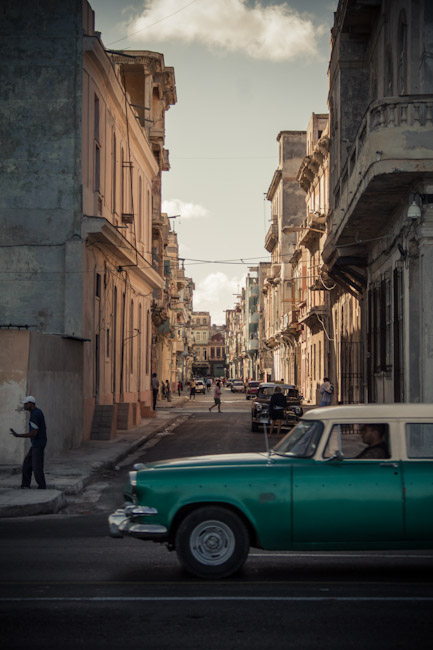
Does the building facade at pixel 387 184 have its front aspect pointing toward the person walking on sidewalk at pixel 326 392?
no

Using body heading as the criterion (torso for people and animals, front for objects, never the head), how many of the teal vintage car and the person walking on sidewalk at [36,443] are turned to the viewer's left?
2

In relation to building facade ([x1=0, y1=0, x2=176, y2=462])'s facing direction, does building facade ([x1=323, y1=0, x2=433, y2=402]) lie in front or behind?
in front

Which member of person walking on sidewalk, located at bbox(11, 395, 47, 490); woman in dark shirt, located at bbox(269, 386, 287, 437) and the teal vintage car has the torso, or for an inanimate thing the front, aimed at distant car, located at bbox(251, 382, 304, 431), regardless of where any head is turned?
the woman in dark shirt

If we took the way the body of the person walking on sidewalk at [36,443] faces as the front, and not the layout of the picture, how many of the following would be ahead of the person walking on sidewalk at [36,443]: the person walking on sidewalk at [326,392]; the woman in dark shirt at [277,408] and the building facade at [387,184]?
0

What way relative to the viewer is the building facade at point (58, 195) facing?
to the viewer's right

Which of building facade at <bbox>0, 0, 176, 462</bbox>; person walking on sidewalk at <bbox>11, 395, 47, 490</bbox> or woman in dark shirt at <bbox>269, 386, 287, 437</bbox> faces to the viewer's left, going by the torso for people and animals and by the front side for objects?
the person walking on sidewalk

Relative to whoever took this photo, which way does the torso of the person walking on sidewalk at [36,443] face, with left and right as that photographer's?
facing to the left of the viewer

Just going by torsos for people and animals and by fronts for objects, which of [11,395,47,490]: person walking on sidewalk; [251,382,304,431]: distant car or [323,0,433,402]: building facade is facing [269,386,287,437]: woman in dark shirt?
the distant car

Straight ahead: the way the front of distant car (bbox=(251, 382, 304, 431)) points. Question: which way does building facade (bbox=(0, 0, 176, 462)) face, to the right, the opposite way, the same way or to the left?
to the left

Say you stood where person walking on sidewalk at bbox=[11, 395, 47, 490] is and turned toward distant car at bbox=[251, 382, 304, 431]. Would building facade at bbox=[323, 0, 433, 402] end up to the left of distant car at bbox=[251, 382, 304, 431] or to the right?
right

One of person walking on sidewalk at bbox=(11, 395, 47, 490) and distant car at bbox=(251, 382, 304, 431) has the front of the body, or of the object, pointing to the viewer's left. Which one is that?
the person walking on sidewalk

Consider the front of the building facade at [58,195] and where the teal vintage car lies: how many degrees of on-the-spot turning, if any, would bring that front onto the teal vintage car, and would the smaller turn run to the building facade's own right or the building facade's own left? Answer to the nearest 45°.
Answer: approximately 90° to the building facade's own right

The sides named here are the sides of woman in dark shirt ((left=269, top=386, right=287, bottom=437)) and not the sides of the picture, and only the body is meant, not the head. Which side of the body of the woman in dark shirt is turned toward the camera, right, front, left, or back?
back

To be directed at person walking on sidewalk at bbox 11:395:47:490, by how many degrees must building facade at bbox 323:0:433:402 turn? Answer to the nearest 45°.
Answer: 0° — it already faces them

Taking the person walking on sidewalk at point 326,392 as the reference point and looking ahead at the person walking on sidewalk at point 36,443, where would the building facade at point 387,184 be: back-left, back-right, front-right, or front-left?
front-left

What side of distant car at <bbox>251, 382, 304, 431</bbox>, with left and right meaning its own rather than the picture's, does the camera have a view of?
front
